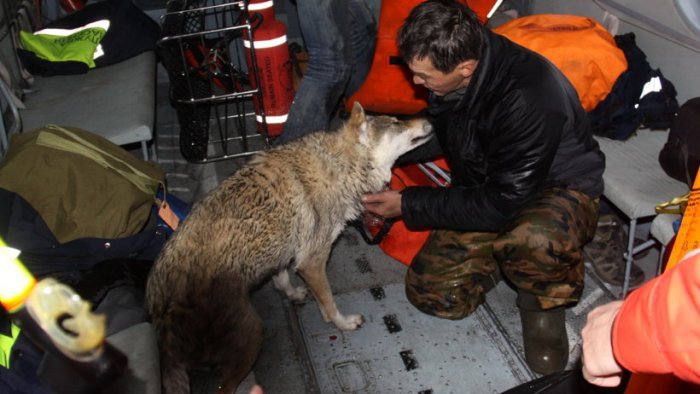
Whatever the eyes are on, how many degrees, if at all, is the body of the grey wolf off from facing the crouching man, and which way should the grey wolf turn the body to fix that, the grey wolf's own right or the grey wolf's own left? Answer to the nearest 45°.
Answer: approximately 45° to the grey wolf's own right

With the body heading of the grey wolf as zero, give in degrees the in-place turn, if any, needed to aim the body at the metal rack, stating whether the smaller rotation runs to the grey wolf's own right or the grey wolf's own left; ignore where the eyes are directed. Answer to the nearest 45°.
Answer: approximately 45° to the grey wolf's own left

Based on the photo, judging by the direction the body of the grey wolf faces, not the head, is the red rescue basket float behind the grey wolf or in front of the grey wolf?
in front

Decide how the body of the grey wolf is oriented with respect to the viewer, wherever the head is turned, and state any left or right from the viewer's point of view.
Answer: facing away from the viewer and to the right of the viewer
